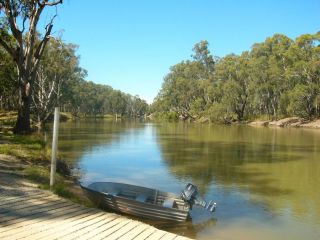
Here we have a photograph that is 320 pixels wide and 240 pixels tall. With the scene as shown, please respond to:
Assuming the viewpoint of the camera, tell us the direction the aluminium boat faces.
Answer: facing away from the viewer and to the left of the viewer

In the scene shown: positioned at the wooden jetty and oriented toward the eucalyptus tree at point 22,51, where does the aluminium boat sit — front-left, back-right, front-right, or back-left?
front-right

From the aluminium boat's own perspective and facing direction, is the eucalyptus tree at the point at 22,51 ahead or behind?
ahead

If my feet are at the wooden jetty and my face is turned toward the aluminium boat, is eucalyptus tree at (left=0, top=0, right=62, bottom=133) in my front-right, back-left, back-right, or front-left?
front-left
